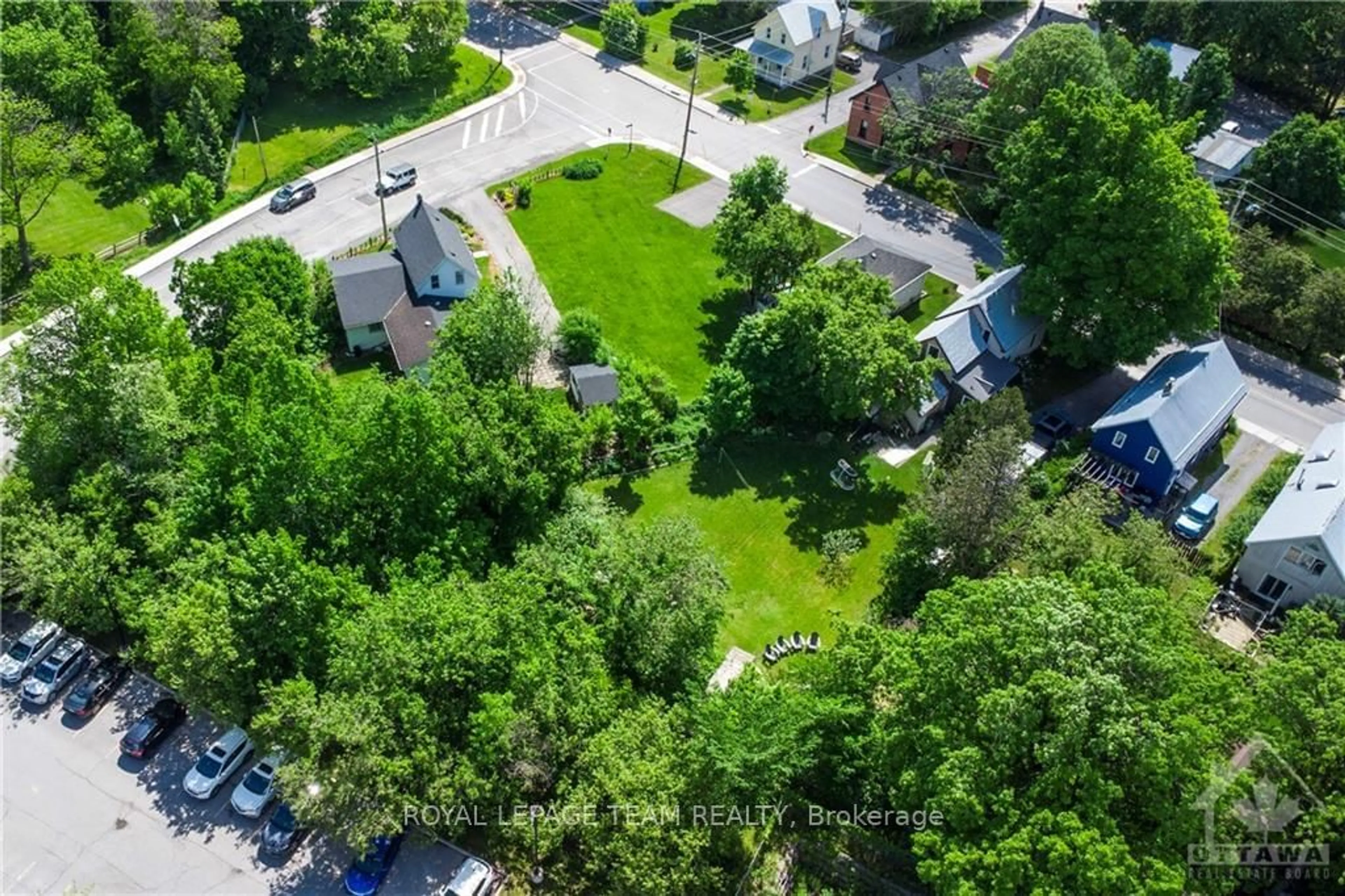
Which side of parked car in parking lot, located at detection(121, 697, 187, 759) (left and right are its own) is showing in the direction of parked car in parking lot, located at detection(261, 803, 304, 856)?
right

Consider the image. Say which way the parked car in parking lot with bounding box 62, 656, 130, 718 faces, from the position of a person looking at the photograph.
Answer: facing away from the viewer and to the right of the viewer

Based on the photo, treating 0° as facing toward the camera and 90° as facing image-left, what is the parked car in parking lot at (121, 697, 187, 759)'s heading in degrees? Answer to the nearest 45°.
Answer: approximately 225°

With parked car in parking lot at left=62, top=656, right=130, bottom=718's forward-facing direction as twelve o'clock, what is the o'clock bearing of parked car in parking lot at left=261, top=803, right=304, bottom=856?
parked car in parking lot at left=261, top=803, right=304, bottom=856 is roughly at 4 o'clock from parked car in parking lot at left=62, top=656, right=130, bottom=718.
